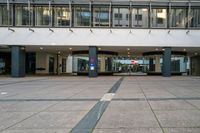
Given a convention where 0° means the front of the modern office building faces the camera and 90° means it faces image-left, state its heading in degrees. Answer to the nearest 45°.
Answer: approximately 0°
